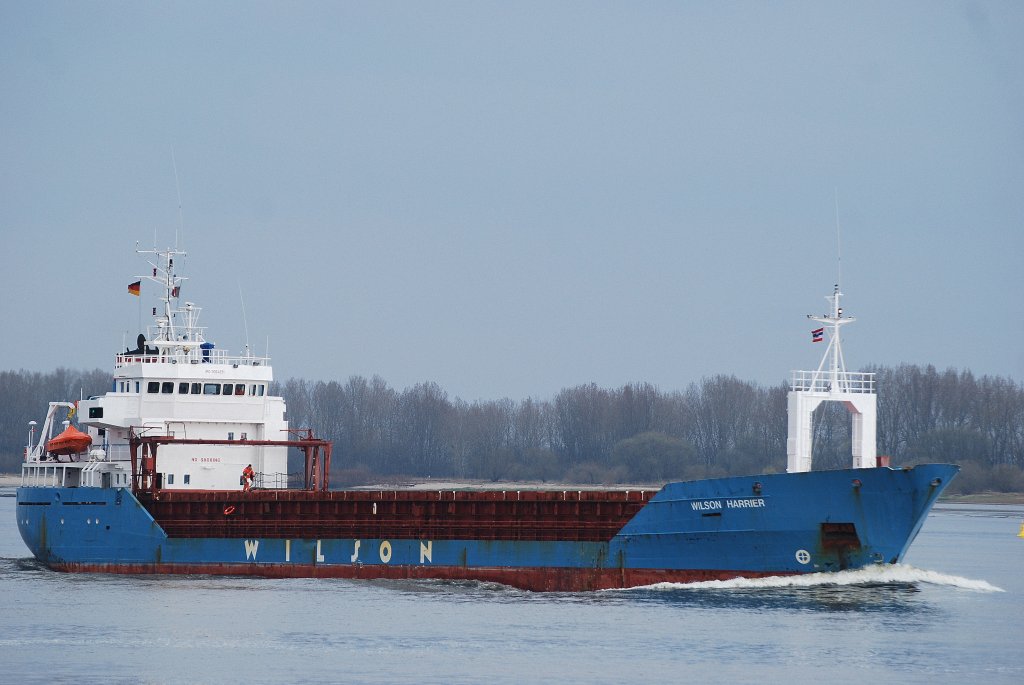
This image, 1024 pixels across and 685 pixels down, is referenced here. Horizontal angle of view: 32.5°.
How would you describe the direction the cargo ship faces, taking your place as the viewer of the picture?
facing the viewer and to the right of the viewer
